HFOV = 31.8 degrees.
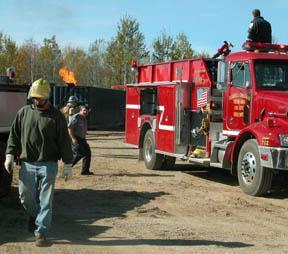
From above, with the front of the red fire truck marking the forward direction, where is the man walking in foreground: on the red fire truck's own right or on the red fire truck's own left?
on the red fire truck's own right

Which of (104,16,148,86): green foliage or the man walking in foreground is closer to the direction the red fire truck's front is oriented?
the man walking in foreground

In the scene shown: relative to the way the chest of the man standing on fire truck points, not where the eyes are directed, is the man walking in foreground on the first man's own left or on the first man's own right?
on the first man's own left

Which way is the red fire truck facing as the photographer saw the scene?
facing the viewer and to the right of the viewer

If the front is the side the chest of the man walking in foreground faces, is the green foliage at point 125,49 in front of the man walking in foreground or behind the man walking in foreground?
behind

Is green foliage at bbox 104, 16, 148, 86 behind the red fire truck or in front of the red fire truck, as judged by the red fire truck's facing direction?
behind

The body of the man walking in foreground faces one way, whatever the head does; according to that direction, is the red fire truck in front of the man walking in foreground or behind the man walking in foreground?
behind

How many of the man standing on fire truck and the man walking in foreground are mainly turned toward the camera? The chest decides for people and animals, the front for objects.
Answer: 1

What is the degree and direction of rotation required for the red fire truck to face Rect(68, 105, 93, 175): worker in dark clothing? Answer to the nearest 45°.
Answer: approximately 135° to its right

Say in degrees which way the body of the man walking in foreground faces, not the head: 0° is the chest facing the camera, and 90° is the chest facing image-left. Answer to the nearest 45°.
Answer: approximately 0°

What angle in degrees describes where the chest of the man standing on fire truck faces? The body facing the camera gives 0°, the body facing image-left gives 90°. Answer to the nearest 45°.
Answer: approximately 135°
